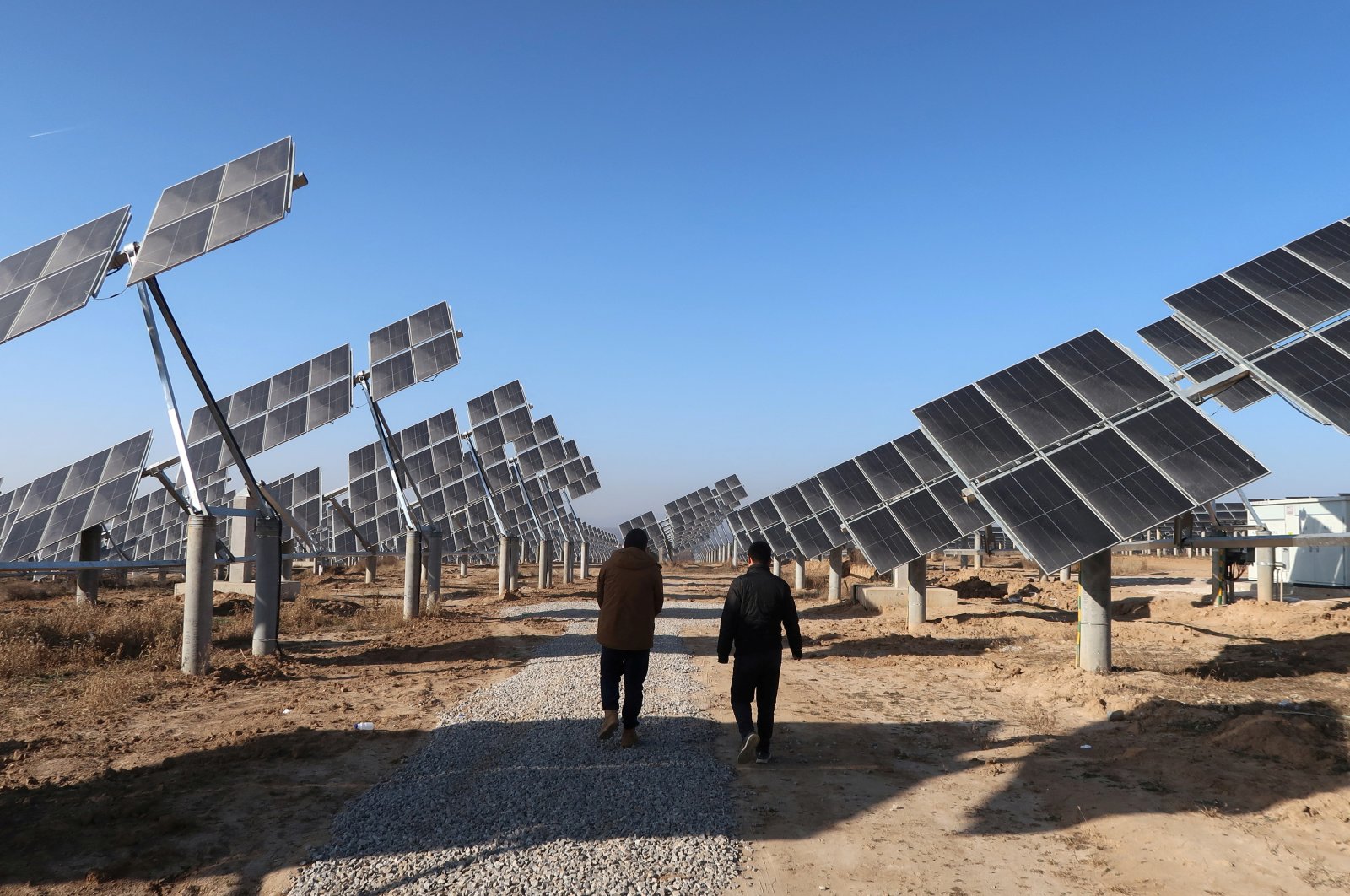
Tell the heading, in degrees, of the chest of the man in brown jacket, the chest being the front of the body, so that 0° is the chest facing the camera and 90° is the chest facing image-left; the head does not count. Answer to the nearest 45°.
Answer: approximately 180°

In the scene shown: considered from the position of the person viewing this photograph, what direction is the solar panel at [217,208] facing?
facing the viewer and to the left of the viewer

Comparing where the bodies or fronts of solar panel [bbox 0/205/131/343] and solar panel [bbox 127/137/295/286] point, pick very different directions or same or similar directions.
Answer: same or similar directions

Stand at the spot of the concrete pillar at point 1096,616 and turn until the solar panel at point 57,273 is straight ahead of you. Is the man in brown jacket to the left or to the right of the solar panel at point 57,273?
left

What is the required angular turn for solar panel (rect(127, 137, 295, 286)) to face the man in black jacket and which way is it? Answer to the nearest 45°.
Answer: approximately 90° to its left

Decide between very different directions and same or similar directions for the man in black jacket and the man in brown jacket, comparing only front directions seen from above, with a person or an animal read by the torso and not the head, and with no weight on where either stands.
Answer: same or similar directions

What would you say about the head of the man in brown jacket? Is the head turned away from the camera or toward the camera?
away from the camera

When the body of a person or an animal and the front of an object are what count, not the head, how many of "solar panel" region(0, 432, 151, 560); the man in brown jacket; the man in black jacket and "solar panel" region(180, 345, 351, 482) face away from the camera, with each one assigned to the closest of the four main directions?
2

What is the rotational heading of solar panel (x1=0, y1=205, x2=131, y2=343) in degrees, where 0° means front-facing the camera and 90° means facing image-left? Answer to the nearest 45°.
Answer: approximately 45°

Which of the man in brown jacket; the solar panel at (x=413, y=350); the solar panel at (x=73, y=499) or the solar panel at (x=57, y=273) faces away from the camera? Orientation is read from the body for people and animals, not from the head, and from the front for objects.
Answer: the man in brown jacket

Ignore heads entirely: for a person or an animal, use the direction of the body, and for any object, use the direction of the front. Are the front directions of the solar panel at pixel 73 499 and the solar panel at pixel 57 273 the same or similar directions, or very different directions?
same or similar directions
